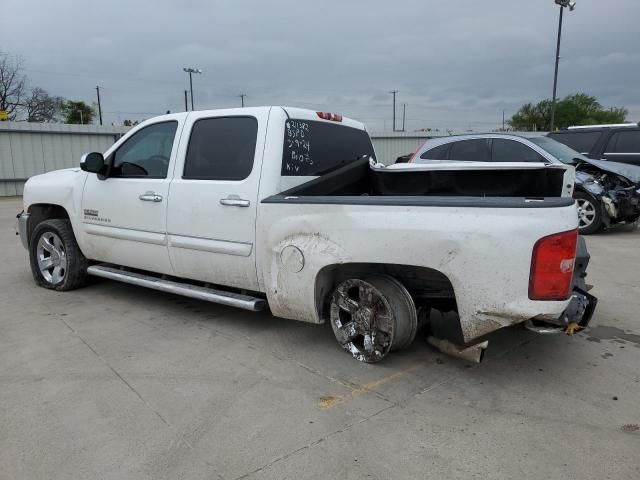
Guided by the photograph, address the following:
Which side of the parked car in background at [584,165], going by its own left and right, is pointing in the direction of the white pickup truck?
right

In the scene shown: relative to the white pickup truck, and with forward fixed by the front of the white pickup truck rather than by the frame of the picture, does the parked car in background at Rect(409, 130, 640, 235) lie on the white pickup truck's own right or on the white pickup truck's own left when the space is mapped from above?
on the white pickup truck's own right

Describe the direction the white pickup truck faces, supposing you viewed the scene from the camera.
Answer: facing away from the viewer and to the left of the viewer

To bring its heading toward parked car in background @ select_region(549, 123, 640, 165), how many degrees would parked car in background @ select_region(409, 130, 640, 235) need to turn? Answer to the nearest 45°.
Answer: approximately 45° to its left

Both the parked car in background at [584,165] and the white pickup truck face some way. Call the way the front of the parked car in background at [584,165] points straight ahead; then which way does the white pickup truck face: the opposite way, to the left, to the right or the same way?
the opposite way

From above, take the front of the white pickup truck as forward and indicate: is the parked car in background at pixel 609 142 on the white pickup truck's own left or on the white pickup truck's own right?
on the white pickup truck's own right
